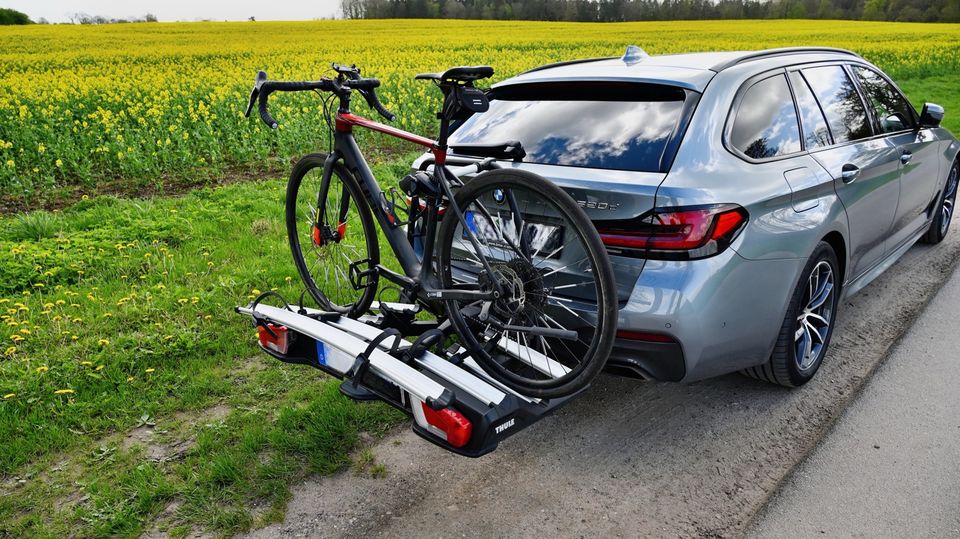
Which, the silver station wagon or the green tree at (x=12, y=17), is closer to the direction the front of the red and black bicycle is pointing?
the green tree

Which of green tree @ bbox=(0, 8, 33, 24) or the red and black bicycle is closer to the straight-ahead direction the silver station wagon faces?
the green tree

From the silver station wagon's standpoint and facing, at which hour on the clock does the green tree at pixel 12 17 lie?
The green tree is roughly at 9 o'clock from the silver station wagon.

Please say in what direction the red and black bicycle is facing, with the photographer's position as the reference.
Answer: facing away from the viewer and to the left of the viewer

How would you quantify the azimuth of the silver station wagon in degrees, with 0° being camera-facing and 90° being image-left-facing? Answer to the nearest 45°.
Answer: approximately 225°

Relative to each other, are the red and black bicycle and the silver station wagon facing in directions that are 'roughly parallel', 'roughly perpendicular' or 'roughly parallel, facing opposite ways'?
roughly perpendicular
